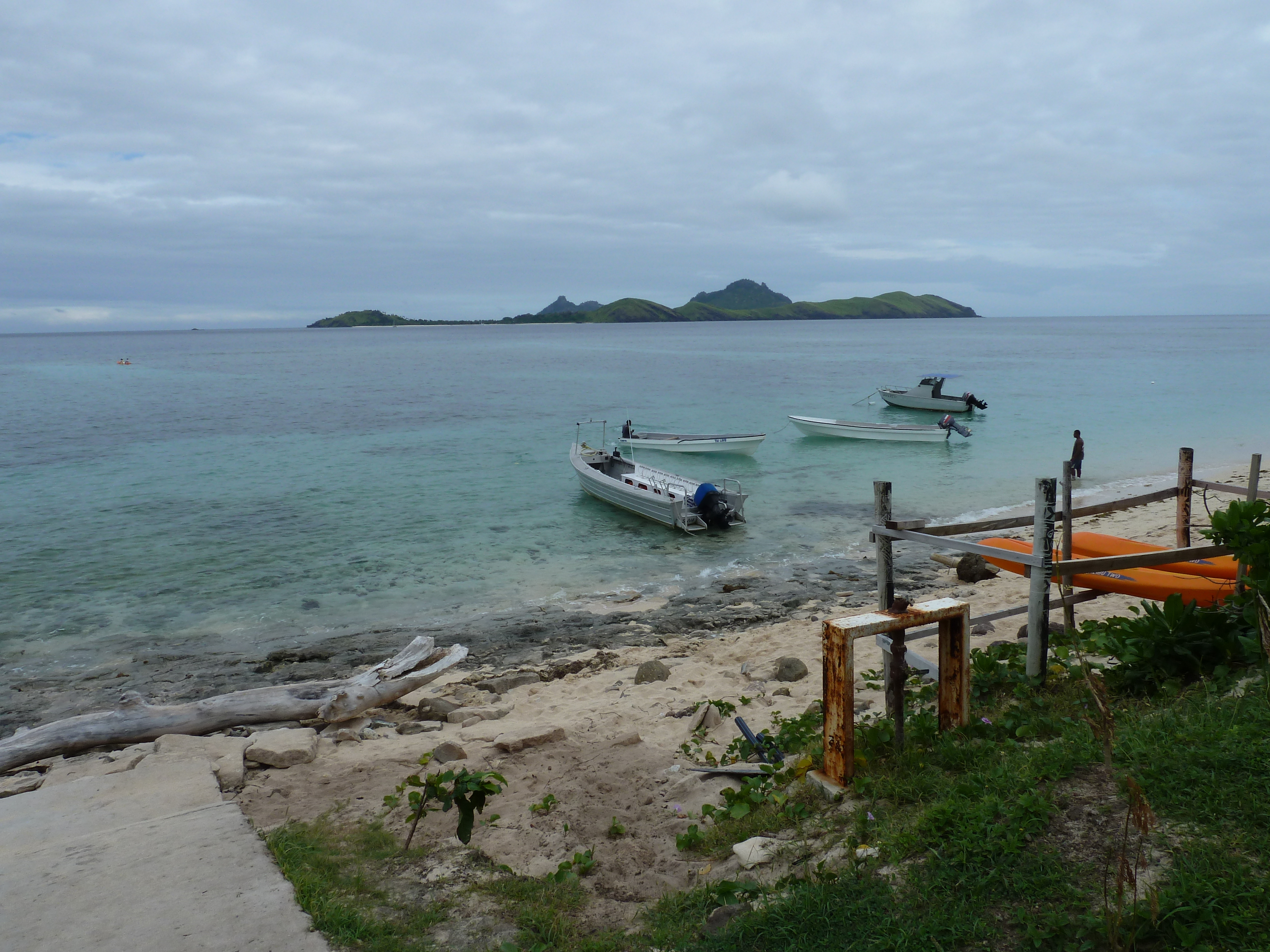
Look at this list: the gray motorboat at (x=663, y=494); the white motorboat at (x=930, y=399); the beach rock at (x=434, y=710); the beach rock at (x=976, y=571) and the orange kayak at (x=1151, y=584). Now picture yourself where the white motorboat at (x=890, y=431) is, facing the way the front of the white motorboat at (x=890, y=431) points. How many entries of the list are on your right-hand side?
1

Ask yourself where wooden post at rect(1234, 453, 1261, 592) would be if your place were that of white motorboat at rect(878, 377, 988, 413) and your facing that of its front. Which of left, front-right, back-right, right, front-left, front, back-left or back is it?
left

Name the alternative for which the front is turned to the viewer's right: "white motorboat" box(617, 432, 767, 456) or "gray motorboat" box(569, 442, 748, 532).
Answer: "white motorboat" box(617, 432, 767, 456)

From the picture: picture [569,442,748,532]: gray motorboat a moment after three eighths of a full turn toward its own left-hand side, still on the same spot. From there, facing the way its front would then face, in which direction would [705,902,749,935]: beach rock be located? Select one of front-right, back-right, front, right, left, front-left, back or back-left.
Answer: front

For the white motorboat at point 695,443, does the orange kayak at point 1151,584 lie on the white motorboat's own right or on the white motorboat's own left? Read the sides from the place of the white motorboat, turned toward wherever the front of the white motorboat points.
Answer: on the white motorboat's own right

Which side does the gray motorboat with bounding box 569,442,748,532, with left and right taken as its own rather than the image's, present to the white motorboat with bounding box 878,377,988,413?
right

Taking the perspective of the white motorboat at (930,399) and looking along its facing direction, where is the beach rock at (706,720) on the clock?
The beach rock is roughly at 9 o'clock from the white motorboat.

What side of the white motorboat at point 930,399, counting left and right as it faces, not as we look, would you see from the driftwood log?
left

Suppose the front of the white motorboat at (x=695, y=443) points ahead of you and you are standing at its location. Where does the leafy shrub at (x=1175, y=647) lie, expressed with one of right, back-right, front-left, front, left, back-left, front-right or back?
right

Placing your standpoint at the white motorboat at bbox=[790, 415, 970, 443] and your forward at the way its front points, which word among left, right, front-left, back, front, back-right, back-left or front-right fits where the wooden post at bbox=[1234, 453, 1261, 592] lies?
left

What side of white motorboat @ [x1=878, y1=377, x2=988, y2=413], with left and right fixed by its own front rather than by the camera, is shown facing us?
left

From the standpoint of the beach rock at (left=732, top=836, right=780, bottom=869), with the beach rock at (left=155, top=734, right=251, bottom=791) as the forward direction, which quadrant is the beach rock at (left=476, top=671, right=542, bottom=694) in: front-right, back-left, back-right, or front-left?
front-right

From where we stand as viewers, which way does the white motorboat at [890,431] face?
facing to the left of the viewer

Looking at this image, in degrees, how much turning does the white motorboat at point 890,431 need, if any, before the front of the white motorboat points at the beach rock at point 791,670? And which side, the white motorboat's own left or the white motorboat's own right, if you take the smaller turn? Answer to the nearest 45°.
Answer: approximately 90° to the white motorboat's own left

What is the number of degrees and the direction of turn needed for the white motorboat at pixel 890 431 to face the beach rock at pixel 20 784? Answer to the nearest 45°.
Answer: approximately 90° to its left
